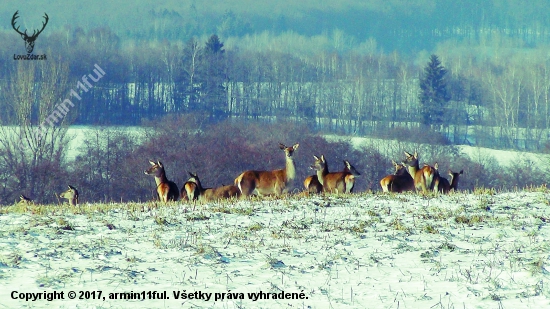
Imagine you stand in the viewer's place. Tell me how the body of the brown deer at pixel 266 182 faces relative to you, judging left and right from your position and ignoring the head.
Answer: facing to the right of the viewer

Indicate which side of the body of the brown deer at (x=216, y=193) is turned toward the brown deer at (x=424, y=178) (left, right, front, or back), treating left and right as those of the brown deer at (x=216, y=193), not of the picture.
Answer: back

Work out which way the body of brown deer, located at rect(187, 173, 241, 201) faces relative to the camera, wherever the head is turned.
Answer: to the viewer's left

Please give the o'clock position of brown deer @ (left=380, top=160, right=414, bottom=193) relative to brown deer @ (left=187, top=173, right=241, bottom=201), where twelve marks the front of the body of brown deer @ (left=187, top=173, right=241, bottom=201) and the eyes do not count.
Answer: brown deer @ (left=380, top=160, right=414, bottom=193) is roughly at 6 o'clock from brown deer @ (left=187, top=173, right=241, bottom=201).

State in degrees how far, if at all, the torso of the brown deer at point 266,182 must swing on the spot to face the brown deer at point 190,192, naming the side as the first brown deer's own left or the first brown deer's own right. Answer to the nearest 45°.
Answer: approximately 180°
